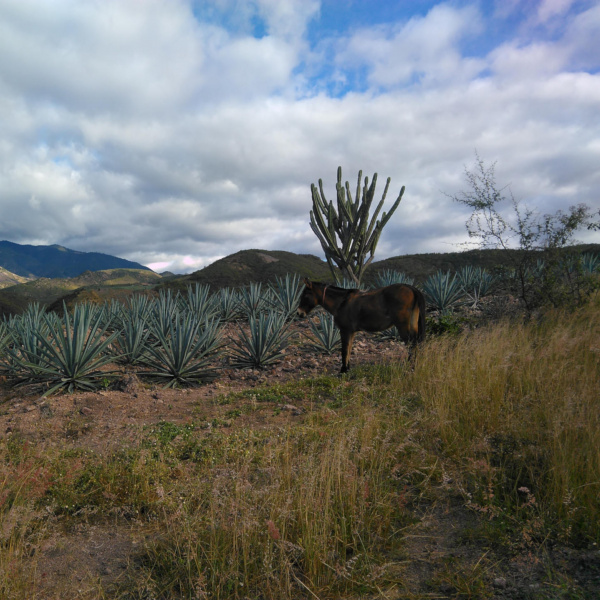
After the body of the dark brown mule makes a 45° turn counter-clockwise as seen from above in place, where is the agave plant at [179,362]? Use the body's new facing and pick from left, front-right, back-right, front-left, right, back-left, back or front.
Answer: front-right

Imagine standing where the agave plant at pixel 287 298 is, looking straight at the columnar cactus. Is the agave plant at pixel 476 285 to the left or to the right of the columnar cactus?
right

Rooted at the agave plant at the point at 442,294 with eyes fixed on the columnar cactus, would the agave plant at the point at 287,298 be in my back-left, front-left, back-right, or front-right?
front-left

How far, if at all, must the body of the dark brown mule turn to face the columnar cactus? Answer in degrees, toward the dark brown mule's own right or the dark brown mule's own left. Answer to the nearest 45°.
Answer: approximately 90° to the dark brown mule's own right

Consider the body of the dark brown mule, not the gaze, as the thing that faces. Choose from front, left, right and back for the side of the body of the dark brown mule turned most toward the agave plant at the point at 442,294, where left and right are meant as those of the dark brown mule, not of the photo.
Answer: right

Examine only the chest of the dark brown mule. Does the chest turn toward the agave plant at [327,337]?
no

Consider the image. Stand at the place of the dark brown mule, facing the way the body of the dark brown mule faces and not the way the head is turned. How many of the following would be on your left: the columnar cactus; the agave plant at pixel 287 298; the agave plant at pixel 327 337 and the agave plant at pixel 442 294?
0

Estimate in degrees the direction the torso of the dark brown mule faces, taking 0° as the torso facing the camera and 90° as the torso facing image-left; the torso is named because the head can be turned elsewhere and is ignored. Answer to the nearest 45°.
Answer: approximately 90°

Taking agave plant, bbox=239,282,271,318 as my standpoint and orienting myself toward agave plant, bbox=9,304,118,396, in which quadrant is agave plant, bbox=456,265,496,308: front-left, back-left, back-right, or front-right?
back-left

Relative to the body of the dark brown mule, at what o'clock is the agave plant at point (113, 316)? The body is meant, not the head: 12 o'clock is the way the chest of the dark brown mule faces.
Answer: The agave plant is roughly at 1 o'clock from the dark brown mule.

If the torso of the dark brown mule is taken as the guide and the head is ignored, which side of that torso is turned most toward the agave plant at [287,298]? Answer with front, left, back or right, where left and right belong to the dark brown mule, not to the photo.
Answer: right

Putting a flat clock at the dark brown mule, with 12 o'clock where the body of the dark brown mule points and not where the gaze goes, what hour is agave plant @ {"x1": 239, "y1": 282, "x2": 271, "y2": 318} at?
The agave plant is roughly at 2 o'clock from the dark brown mule.

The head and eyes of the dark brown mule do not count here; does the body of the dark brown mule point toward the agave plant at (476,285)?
no

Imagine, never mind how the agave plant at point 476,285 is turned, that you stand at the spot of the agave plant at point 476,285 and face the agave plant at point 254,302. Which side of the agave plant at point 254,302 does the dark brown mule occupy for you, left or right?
left

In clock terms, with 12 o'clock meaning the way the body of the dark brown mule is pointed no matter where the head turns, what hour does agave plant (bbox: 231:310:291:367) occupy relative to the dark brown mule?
The agave plant is roughly at 1 o'clock from the dark brown mule.
